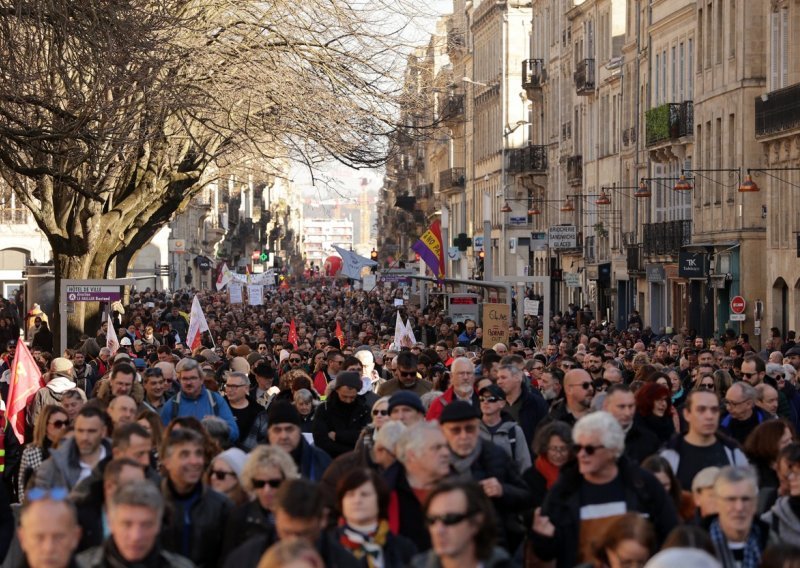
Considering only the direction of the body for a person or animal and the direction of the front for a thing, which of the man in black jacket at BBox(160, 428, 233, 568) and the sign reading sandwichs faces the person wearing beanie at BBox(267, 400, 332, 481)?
the sign reading sandwichs

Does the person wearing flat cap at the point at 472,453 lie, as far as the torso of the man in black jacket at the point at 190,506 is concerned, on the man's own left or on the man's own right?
on the man's own left

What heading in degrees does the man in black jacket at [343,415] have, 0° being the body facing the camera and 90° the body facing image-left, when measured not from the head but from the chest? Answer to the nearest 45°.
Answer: approximately 0°

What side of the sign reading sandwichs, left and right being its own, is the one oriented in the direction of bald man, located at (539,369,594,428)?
front

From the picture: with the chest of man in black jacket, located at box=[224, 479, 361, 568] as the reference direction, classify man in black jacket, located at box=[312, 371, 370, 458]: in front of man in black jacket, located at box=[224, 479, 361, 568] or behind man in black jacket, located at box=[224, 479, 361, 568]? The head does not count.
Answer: behind

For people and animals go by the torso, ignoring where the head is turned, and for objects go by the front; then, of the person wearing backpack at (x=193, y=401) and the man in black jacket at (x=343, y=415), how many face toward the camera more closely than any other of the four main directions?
2

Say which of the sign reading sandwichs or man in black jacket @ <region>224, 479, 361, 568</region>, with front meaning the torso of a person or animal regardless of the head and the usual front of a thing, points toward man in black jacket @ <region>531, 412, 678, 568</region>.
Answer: the sign reading sandwichs
